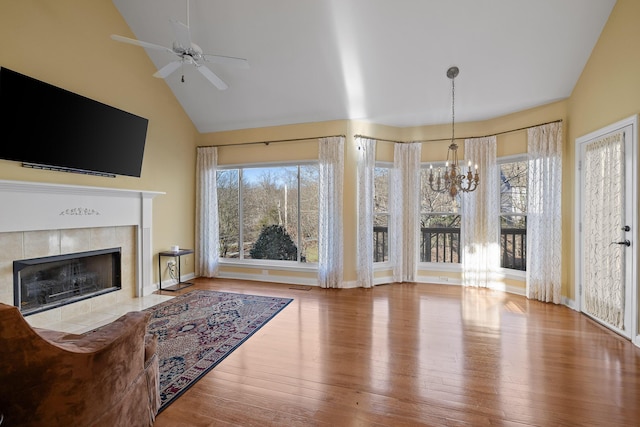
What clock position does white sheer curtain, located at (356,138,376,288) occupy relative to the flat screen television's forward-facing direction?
The white sheer curtain is roughly at 11 o'clock from the flat screen television.

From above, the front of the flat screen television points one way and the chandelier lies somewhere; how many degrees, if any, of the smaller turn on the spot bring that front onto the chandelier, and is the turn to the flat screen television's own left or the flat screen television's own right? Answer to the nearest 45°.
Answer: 0° — it already faces it

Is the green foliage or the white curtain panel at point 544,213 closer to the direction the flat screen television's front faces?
the white curtain panel

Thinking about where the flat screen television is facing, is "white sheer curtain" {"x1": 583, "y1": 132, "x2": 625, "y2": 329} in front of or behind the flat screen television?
in front

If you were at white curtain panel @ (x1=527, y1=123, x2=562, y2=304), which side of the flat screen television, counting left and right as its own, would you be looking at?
front

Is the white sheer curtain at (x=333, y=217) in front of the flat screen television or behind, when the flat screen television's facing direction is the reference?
in front

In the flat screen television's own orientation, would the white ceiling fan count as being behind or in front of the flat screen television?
in front

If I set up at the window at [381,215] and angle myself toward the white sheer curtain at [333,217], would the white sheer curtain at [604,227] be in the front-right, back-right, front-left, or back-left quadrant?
back-left

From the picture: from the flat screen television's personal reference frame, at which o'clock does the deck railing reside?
The deck railing is roughly at 11 o'clock from the flat screen television.

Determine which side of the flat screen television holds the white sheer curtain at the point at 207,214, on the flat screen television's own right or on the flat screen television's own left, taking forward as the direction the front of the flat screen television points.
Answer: on the flat screen television's own left

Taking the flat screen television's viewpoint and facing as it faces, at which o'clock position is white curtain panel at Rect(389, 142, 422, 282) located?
The white curtain panel is roughly at 11 o'clock from the flat screen television.

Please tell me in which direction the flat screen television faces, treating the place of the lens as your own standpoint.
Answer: facing the viewer and to the right of the viewer
